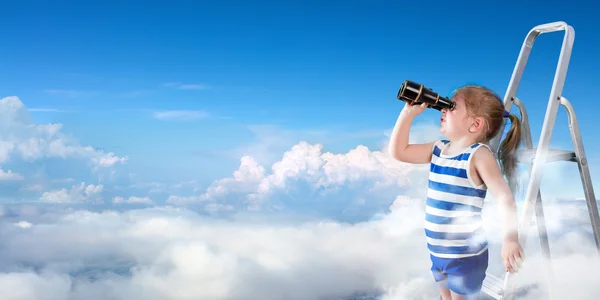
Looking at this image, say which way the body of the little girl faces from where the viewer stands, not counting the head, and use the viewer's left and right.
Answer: facing the viewer and to the left of the viewer

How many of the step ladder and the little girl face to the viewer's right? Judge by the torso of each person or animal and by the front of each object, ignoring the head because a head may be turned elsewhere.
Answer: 0

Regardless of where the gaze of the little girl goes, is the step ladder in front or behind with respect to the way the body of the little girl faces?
behind

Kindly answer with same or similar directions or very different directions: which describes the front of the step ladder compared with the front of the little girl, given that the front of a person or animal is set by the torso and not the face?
same or similar directions

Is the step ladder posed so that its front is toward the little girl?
yes

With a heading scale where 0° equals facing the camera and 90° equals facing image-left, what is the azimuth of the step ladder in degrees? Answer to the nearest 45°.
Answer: approximately 45°

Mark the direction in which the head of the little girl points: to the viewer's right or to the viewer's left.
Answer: to the viewer's left
